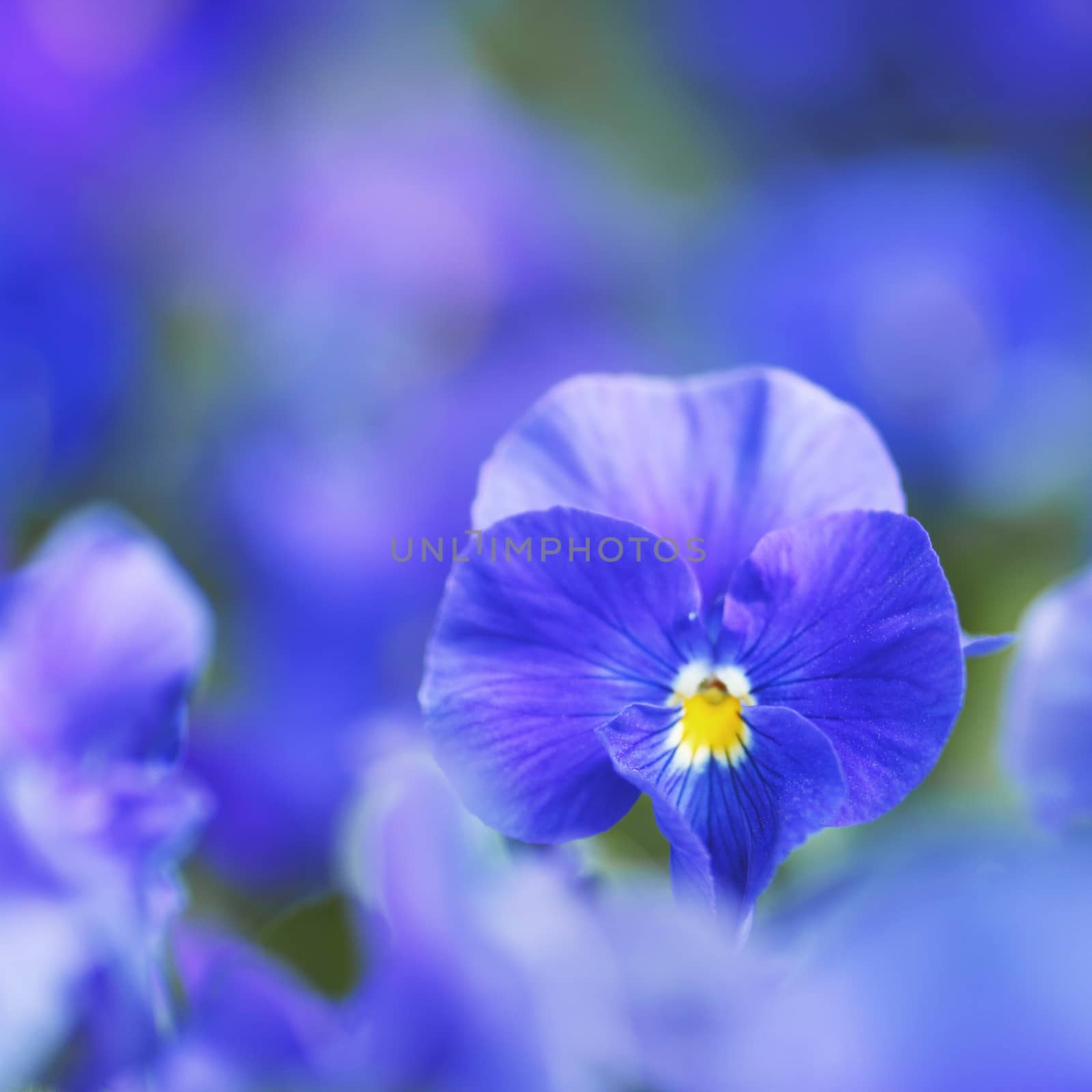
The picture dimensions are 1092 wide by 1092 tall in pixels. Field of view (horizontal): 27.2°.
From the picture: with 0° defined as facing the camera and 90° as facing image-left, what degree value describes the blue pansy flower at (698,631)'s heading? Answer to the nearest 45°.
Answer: approximately 0°
